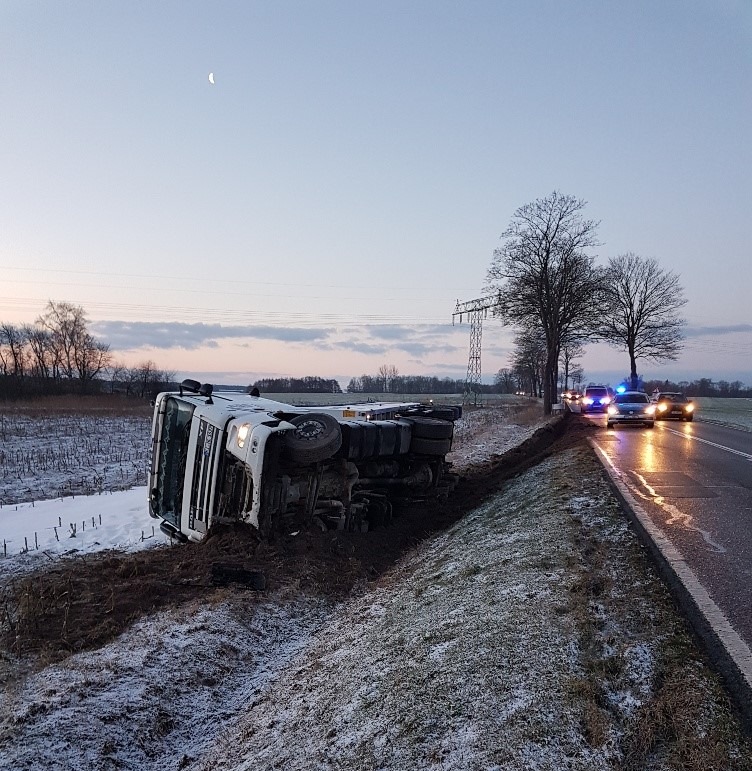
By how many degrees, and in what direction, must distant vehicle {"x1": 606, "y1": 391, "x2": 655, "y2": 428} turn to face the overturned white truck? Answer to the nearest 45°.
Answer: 0° — it already faces it

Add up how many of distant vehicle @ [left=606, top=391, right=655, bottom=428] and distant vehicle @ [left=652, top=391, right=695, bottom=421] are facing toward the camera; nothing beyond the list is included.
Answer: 2

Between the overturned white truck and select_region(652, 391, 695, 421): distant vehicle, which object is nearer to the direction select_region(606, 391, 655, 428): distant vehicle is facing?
the overturned white truck

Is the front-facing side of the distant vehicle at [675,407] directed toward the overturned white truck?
yes

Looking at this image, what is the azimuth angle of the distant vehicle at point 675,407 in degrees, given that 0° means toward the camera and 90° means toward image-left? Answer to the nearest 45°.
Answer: approximately 0°

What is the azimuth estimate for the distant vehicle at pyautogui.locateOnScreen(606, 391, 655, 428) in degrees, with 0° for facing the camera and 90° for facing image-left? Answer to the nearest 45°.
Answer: approximately 0°
